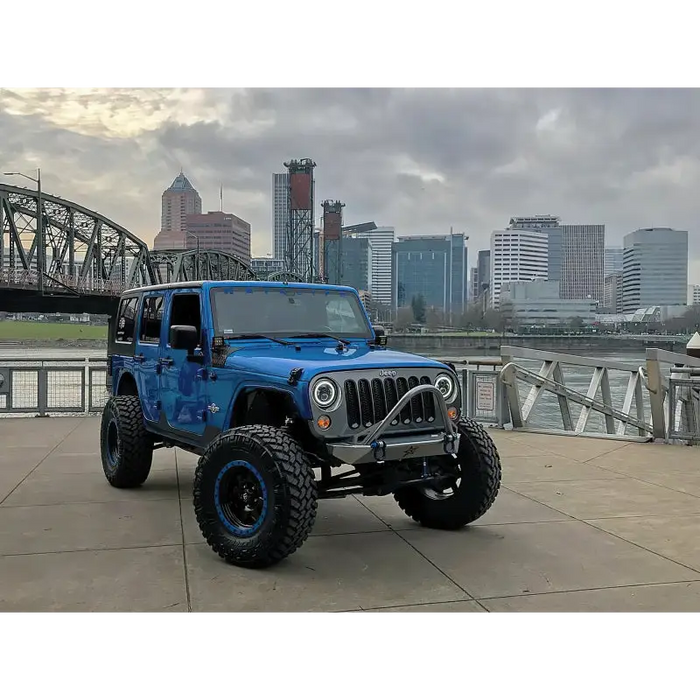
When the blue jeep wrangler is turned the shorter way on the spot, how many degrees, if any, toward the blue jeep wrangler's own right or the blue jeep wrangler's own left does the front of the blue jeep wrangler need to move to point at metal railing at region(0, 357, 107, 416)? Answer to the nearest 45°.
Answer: approximately 180°

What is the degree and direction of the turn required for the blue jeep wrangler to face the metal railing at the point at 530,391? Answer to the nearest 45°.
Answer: approximately 90° to its left

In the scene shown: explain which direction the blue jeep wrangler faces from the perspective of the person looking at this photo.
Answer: facing the viewer and to the right of the viewer

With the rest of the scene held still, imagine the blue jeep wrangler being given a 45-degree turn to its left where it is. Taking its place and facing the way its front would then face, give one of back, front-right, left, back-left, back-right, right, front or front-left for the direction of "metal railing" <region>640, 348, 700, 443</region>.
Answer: front-left
